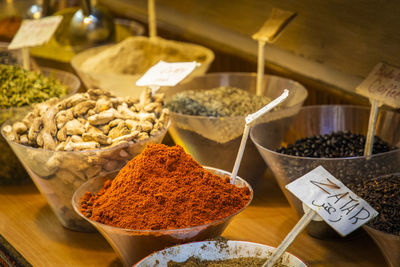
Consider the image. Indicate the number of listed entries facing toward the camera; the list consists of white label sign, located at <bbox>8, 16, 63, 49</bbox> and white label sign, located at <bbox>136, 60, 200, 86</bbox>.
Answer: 2

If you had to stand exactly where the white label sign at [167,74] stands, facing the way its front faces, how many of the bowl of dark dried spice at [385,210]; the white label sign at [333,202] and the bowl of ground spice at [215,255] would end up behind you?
0

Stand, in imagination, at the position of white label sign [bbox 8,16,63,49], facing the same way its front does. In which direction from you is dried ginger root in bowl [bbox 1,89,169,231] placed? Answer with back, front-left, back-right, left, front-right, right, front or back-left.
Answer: front

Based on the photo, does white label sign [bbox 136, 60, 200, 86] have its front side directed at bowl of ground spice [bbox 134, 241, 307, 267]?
yes

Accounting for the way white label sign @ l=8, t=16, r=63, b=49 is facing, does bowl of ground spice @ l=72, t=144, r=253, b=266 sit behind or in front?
in front

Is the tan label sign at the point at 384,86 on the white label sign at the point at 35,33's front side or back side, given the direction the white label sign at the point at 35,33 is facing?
on the front side

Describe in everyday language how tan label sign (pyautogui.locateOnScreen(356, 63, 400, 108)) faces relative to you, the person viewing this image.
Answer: facing the viewer and to the left of the viewer

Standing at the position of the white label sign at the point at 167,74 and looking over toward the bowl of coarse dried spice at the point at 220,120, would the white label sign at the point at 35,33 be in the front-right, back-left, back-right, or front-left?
back-left

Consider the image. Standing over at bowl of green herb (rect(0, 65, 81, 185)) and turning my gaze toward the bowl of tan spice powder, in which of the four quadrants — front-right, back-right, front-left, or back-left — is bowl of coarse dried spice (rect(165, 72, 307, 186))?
front-right

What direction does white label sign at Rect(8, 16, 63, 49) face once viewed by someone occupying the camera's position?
facing the viewer

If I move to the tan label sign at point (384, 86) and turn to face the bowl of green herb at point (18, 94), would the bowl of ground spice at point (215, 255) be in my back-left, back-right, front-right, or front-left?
front-left
